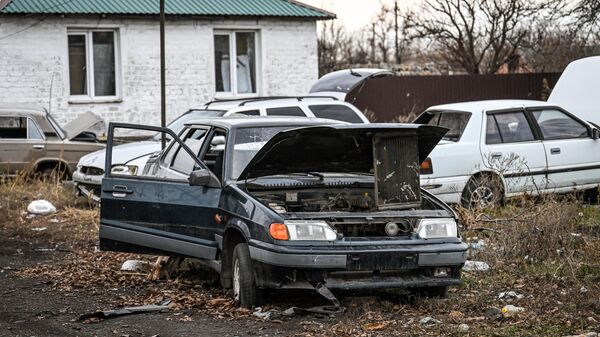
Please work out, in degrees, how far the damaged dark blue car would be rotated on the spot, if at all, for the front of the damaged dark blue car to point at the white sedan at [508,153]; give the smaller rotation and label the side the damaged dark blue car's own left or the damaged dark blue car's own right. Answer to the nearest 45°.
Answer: approximately 90° to the damaged dark blue car's own left

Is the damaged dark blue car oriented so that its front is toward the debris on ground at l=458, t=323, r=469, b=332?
yes

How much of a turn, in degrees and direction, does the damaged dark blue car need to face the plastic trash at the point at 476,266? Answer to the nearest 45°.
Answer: approximately 90° to its left

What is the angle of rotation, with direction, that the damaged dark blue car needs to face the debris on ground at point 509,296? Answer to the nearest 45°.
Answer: approximately 45° to its left

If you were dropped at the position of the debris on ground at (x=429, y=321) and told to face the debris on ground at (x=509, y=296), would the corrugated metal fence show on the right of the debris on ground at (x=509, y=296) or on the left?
left

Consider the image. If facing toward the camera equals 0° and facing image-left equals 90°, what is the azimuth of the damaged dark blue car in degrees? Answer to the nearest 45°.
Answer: approximately 315°

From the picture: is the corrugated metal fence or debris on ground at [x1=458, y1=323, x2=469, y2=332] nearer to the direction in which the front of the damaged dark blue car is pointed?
the debris on ground

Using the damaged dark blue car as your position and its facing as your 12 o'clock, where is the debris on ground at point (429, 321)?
The debris on ground is roughly at 12 o'clock from the damaged dark blue car.

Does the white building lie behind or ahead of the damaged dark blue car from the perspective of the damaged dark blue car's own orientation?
behind

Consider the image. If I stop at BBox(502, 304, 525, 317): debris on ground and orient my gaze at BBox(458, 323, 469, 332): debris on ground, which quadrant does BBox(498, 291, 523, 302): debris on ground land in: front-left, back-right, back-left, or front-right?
back-right
